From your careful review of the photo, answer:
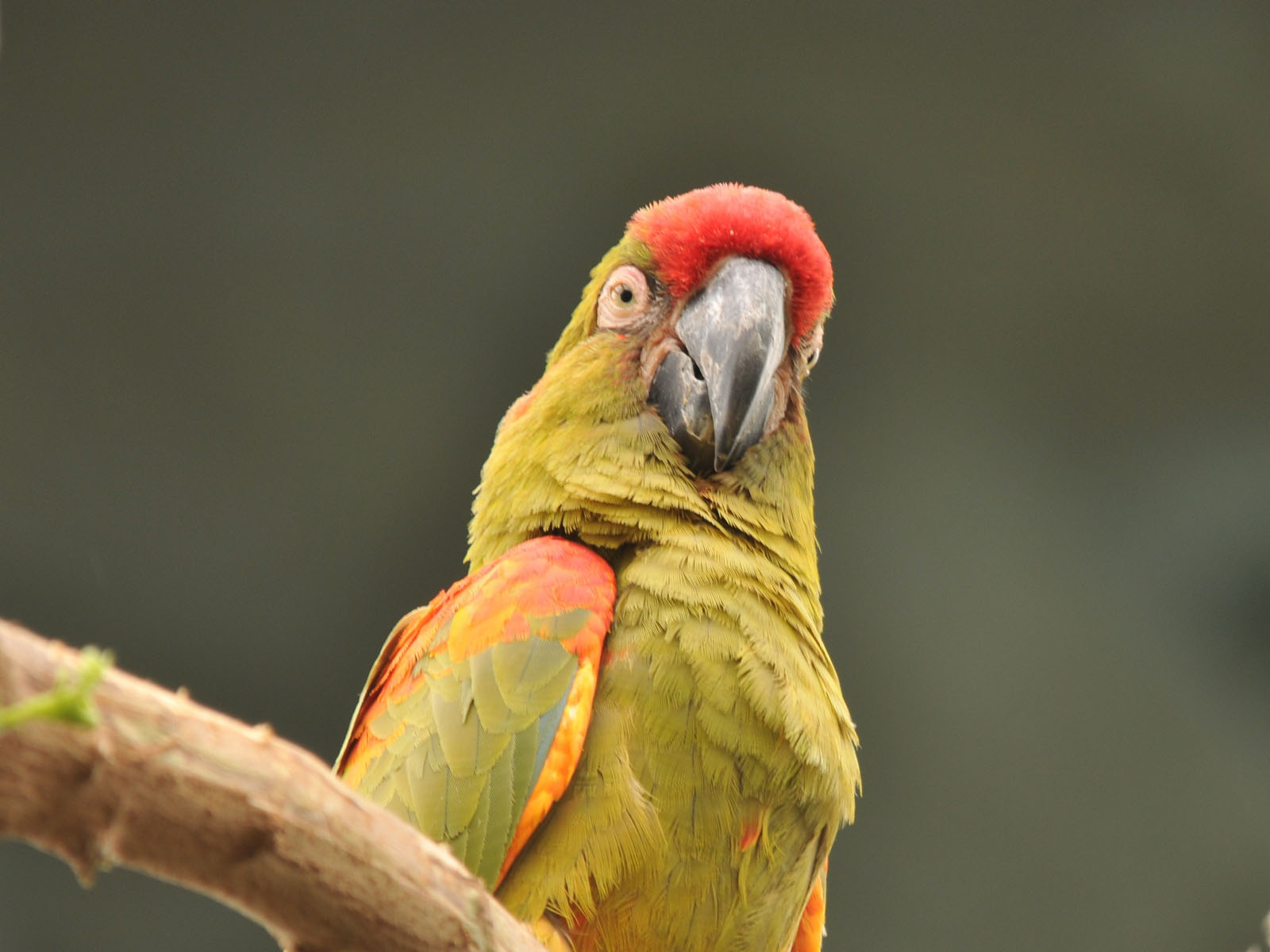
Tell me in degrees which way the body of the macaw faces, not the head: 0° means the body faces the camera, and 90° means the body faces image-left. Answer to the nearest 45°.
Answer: approximately 315°
